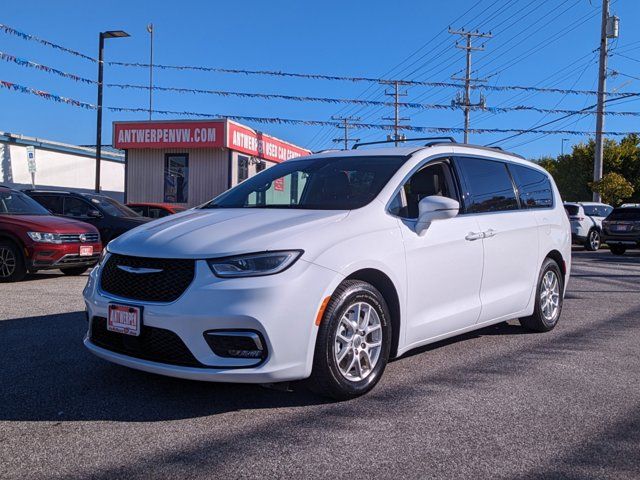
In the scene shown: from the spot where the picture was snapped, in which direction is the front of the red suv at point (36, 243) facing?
facing the viewer and to the right of the viewer

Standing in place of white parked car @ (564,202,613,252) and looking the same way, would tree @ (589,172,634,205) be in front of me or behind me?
in front

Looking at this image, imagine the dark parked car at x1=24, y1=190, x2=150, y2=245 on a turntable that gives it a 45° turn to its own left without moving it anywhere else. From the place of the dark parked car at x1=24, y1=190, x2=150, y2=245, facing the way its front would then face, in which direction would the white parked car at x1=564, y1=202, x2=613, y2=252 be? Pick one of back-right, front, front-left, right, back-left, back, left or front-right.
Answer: front

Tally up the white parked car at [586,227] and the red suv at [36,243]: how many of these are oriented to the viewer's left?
0

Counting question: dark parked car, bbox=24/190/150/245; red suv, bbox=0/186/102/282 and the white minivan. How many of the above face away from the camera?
0

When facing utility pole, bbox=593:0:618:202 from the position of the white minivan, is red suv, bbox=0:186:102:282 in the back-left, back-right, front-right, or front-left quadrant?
front-left

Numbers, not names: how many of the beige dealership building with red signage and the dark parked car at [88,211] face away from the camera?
0

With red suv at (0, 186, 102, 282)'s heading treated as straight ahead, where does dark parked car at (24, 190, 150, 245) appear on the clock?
The dark parked car is roughly at 8 o'clock from the red suv.

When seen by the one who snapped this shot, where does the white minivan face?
facing the viewer and to the left of the viewer

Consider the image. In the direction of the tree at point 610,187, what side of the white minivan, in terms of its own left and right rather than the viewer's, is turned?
back

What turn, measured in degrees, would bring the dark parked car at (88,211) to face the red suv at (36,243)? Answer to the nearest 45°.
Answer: approximately 45° to its right

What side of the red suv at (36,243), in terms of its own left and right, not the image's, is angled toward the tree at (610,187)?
left

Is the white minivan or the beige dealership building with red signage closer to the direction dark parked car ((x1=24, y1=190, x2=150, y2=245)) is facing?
the white minivan

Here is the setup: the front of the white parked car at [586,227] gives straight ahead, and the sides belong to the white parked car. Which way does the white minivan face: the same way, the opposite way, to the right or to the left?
the opposite way

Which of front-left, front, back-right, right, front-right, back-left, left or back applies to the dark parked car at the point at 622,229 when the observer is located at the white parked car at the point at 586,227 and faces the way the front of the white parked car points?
right
